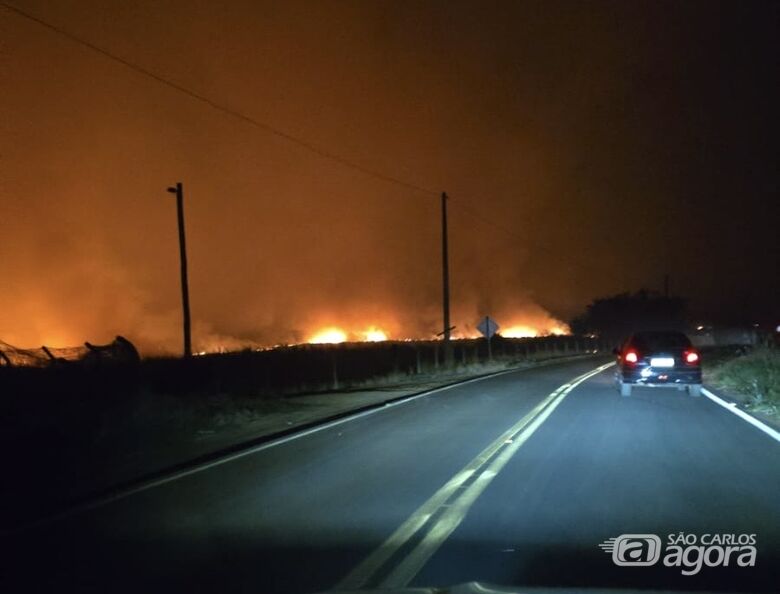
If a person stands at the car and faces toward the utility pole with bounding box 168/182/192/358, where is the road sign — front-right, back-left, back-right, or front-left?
front-right

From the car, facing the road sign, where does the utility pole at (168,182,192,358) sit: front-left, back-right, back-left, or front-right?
front-left

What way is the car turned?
away from the camera

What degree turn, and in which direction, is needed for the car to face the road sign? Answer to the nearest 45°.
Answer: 0° — it already faces it
